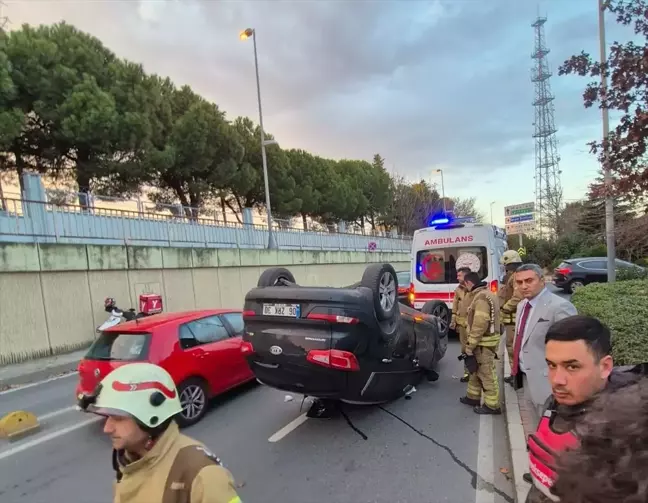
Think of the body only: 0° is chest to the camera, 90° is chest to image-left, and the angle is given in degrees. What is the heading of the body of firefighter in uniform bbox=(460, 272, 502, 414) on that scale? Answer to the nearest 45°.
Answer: approximately 90°

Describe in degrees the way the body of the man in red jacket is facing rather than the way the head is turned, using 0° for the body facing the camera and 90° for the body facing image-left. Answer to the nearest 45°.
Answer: approximately 45°

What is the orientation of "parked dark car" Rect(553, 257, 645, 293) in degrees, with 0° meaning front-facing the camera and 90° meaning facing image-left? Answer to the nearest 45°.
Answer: approximately 225°

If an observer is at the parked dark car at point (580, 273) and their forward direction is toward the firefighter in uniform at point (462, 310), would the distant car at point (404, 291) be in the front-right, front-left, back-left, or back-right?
front-right

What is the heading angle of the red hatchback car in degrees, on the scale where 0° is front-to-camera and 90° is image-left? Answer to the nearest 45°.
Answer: approximately 225°

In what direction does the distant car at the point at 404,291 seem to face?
away from the camera

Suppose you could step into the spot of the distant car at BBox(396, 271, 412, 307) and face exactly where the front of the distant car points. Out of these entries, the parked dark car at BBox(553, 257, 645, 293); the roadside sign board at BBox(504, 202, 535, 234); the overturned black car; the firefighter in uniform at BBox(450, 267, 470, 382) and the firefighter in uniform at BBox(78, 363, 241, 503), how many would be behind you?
3

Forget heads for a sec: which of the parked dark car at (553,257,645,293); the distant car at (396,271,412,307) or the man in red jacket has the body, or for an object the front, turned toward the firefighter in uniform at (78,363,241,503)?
the man in red jacket

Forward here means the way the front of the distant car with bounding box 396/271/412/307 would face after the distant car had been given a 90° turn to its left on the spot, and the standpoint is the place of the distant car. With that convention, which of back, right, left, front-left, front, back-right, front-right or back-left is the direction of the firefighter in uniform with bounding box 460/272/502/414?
left

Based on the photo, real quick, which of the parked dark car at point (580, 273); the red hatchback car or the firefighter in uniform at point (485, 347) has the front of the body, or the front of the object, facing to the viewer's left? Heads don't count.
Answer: the firefighter in uniform

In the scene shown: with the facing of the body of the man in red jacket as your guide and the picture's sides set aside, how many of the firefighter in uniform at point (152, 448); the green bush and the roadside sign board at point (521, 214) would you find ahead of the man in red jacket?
1

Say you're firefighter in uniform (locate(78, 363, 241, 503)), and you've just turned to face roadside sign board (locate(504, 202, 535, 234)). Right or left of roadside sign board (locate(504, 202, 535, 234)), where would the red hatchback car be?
left

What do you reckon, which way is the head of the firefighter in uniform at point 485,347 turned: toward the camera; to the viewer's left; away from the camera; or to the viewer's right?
to the viewer's left
